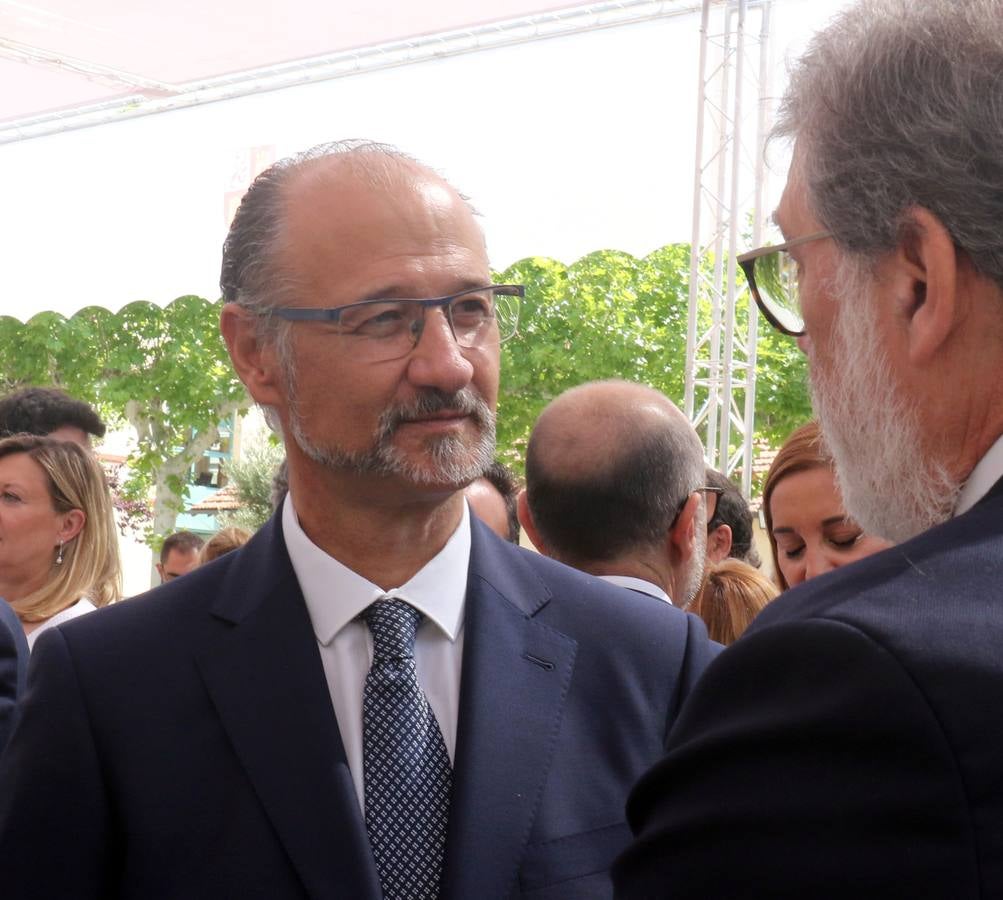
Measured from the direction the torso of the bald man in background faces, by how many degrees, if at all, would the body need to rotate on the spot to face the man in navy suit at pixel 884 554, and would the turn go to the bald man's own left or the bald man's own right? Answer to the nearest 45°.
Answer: approximately 135° to the bald man's own right

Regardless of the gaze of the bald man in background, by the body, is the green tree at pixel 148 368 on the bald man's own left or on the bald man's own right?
on the bald man's own left

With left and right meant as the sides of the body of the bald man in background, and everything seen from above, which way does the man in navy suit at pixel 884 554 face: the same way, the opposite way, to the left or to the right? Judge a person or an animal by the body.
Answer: to the left

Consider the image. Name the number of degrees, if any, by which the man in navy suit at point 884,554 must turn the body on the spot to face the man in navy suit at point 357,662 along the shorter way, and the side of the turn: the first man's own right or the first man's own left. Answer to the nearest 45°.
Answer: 0° — they already face them

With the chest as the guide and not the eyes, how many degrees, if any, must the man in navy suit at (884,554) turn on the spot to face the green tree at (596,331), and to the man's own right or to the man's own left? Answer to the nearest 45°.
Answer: approximately 45° to the man's own right

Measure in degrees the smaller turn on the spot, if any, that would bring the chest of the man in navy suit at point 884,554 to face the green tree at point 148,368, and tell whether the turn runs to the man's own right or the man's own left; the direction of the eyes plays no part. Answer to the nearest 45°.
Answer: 0° — they already face it

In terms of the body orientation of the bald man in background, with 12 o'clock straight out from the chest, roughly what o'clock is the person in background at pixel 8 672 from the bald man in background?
The person in background is roughly at 7 o'clock from the bald man in background.

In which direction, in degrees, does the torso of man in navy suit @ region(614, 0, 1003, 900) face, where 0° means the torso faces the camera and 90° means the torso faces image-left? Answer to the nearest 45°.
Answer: approximately 135°

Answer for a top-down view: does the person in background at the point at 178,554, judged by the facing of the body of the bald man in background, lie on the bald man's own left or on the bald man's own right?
on the bald man's own left

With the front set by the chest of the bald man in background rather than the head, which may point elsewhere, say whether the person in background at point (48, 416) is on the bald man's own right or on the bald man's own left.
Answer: on the bald man's own left

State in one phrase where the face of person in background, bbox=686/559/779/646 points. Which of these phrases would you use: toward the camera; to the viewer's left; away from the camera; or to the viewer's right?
away from the camera
